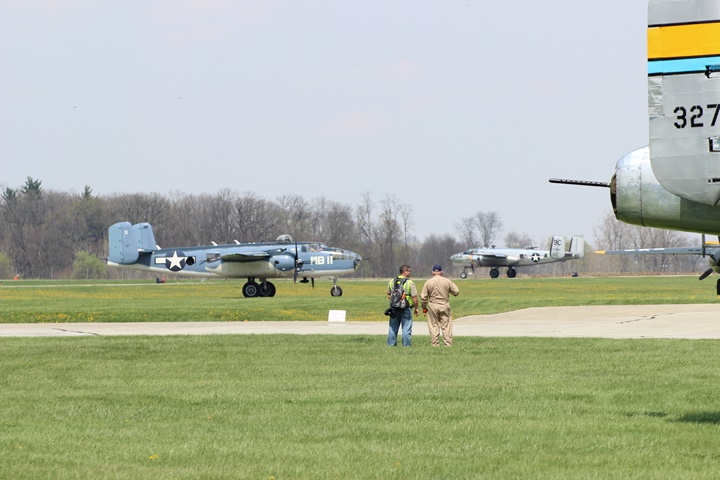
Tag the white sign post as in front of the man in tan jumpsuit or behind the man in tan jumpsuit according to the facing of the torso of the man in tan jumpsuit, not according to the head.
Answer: in front

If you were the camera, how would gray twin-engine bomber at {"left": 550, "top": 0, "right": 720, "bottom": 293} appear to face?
facing to the right of the viewer

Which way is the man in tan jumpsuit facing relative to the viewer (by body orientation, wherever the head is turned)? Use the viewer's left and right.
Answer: facing away from the viewer

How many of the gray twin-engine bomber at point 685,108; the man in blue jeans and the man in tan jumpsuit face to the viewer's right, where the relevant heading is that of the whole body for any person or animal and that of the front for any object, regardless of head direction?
1

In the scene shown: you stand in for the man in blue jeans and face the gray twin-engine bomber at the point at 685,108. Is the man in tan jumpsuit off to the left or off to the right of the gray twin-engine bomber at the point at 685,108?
left

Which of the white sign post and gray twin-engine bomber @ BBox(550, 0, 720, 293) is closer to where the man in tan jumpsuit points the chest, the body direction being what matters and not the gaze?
the white sign post

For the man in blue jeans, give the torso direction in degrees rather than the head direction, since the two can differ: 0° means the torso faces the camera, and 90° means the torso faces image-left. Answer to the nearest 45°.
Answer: approximately 180°

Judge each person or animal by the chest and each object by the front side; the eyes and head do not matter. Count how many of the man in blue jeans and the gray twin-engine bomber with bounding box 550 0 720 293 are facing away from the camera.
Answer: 1
